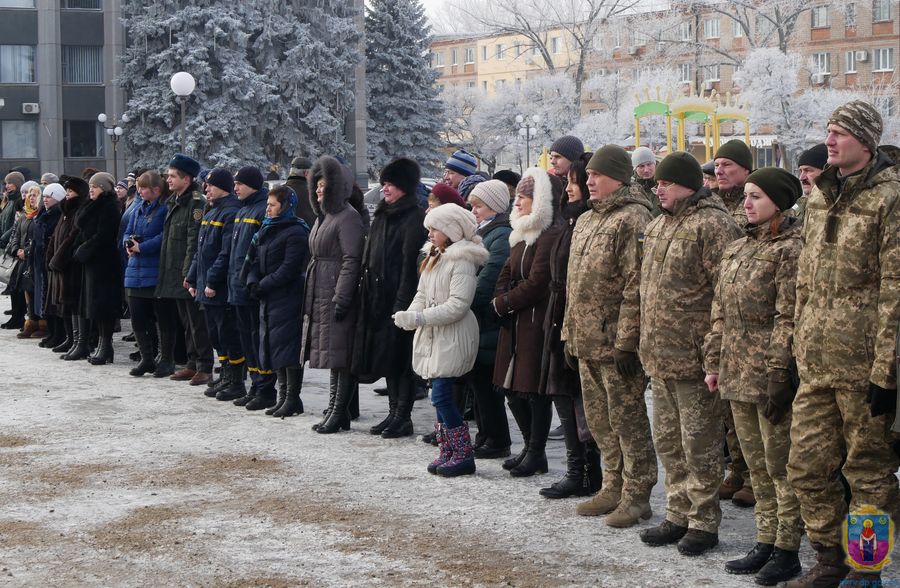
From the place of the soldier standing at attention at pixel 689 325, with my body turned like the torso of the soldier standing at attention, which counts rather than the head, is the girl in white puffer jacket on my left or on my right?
on my right

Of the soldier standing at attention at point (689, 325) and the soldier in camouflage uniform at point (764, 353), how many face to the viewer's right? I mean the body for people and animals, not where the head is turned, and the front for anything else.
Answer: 0

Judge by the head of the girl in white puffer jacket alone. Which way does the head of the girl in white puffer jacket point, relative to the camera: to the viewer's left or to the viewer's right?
to the viewer's left

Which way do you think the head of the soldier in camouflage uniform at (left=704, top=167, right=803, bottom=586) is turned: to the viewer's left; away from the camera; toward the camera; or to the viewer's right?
to the viewer's left

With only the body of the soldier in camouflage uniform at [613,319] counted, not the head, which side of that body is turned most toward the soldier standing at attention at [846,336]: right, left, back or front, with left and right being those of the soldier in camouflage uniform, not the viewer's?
left

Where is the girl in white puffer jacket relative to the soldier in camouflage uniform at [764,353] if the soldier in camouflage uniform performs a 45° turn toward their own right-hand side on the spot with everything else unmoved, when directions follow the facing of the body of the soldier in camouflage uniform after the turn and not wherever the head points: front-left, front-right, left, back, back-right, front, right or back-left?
front-right

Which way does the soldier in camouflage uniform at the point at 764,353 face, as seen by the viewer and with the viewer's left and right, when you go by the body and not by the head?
facing the viewer and to the left of the viewer

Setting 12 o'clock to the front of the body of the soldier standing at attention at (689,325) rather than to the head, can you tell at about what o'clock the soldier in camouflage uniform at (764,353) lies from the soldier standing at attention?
The soldier in camouflage uniform is roughly at 9 o'clock from the soldier standing at attention.

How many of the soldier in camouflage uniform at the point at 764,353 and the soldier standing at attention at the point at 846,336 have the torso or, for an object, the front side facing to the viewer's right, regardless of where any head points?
0

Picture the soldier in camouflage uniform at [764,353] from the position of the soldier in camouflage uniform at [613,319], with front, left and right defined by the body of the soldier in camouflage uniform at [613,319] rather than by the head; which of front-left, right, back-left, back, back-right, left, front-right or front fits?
left

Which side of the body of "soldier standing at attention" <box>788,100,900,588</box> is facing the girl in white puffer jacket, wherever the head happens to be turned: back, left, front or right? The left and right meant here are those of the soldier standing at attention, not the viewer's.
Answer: right

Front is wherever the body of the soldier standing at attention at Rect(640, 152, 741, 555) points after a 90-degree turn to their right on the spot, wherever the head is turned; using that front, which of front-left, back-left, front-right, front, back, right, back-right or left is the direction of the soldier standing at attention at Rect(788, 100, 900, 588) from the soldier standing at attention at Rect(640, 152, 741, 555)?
back

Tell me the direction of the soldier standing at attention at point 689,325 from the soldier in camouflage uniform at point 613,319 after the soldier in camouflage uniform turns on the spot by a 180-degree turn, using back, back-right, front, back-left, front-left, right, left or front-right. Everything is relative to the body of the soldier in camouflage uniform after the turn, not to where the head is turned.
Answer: right

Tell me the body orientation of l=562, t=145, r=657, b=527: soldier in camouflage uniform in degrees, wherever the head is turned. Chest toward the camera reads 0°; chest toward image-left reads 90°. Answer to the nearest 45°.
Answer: approximately 45°
